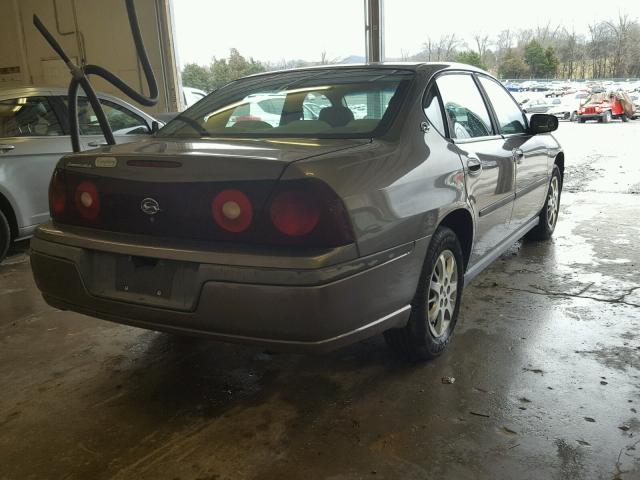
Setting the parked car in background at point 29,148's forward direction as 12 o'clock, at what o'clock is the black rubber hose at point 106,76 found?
The black rubber hose is roughly at 4 o'clock from the parked car in background.

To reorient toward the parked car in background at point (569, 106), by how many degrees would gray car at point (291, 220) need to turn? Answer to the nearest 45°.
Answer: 0° — it already faces it

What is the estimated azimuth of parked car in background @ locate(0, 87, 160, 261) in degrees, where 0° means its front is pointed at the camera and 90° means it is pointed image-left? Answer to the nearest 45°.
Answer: approximately 225°

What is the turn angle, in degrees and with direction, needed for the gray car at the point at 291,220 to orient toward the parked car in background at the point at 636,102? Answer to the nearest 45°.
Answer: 0° — it already faces it

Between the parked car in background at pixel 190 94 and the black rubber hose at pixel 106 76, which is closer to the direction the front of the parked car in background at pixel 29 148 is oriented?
the parked car in background

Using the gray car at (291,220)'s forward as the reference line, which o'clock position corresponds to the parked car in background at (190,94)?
The parked car in background is roughly at 10 o'clock from the gray car.

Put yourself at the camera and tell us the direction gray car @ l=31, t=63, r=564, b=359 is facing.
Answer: facing away from the viewer and to the right of the viewer

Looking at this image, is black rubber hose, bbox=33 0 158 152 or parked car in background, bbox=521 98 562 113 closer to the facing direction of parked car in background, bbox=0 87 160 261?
the parked car in background

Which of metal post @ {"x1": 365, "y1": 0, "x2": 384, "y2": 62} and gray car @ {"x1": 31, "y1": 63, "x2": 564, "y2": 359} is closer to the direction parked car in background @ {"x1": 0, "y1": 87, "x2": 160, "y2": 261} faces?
the metal post

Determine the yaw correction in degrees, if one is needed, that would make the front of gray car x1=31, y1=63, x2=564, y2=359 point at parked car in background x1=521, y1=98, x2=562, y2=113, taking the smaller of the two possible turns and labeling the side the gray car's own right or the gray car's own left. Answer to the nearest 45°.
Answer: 0° — it already faces it
